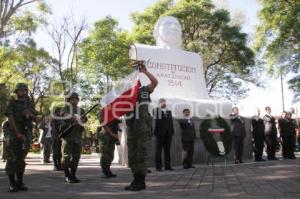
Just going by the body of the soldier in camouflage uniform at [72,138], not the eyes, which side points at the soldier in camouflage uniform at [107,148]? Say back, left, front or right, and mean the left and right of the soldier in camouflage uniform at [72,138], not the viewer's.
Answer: left

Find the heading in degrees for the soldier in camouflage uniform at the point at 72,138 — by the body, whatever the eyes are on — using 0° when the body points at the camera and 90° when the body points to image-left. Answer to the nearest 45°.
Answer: approximately 315°

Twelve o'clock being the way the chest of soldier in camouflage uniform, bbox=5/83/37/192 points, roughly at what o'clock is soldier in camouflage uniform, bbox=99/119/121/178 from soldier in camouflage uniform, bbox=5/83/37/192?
soldier in camouflage uniform, bbox=99/119/121/178 is roughly at 9 o'clock from soldier in camouflage uniform, bbox=5/83/37/192.

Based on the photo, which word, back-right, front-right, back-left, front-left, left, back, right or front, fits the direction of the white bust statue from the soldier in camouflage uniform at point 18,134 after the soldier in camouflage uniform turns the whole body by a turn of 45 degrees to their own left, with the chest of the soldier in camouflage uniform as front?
front-left

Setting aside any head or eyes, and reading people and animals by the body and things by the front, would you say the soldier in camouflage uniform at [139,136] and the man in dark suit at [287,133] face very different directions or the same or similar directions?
same or similar directions

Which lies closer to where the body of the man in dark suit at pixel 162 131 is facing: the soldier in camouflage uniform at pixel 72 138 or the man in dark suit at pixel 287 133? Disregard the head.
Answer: the soldier in camouflage uniform

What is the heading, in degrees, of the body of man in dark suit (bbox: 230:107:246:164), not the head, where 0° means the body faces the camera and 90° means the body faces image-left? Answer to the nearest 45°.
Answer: approximately 45°

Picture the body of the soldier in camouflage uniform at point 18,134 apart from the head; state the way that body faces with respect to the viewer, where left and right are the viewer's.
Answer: facing the viewer and to the right of the viewer

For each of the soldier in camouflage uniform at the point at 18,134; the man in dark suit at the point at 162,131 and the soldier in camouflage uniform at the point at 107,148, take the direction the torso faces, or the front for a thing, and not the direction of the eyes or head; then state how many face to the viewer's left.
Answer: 0

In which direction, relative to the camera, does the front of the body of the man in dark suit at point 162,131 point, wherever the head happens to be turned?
toward the camera

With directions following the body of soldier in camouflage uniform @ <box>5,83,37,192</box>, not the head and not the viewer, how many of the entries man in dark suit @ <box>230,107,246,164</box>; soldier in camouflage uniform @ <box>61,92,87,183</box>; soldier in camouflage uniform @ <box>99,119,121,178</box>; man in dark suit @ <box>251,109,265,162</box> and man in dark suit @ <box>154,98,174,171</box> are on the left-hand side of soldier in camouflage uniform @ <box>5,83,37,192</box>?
5
